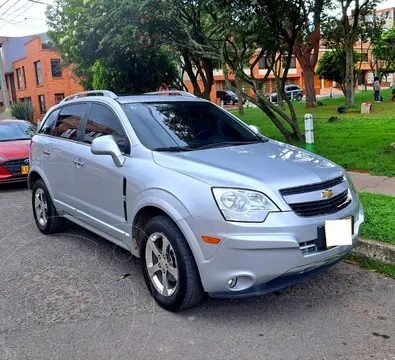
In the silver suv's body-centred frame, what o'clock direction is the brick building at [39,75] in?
The brick building is roughly at 7 o'clock from the silver suv.

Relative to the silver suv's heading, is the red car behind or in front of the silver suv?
behind

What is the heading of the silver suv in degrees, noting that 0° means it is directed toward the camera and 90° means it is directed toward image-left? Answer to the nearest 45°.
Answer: approximately 315°

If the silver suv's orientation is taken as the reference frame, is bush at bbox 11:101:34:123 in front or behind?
behind
